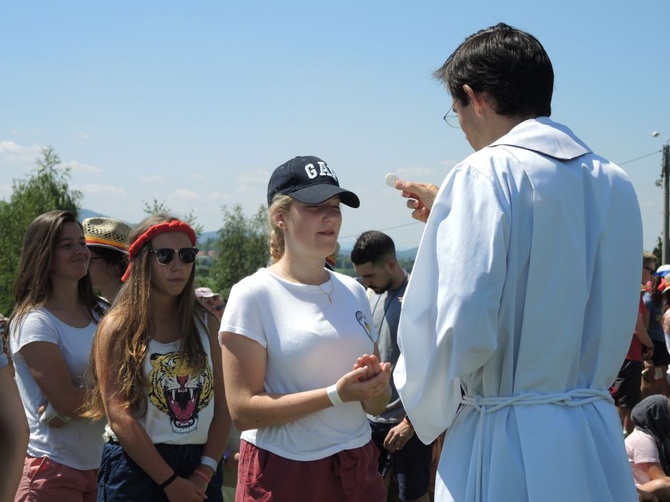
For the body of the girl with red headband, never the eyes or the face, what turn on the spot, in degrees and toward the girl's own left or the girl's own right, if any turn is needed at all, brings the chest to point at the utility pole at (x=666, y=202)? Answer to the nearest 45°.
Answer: approximately 90° to the girl's own left

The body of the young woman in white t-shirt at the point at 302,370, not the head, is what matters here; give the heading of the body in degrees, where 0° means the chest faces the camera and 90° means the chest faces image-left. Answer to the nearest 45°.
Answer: approximately 315°

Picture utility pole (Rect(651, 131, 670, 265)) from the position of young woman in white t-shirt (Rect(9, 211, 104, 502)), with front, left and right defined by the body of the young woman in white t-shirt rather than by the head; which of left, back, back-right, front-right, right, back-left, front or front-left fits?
left

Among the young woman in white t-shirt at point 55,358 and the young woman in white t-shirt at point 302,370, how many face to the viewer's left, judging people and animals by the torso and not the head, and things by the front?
0

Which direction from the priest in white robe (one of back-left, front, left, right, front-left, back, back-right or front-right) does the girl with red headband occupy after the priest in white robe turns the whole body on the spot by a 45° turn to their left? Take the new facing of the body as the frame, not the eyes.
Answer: front-right

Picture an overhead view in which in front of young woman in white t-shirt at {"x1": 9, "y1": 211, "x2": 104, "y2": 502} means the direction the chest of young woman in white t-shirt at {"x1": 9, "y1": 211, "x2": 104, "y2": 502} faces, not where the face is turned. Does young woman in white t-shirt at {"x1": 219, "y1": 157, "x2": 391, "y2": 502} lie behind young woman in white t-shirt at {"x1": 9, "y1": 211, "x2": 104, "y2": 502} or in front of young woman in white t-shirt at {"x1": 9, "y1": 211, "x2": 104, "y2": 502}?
in front

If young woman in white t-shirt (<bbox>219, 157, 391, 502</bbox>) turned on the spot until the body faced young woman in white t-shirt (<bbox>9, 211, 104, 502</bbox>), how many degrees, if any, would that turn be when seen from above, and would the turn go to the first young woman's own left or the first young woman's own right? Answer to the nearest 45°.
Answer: approximately 180°

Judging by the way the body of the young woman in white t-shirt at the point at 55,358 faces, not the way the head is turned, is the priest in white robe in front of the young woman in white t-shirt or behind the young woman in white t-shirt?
in front

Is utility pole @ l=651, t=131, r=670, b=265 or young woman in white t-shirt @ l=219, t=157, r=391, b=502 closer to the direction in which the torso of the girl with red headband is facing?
the young woman in white t-shirt

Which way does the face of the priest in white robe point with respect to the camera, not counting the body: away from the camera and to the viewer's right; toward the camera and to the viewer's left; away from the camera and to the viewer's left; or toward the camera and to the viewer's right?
away from the camera and to the viewer's left

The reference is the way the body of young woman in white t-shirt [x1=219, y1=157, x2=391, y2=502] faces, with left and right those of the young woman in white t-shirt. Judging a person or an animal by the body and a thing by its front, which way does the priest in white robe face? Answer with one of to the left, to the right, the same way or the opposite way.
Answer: the opposite way

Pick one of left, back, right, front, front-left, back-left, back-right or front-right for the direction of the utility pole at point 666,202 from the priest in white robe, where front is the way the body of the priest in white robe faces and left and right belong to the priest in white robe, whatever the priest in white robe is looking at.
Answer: front-right

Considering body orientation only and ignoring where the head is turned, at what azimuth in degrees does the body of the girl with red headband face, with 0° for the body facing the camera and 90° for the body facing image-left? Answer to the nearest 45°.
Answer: approximately 315°

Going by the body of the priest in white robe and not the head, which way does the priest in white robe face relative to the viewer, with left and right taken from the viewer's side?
facing away from the viewer and to the left of the viewer
